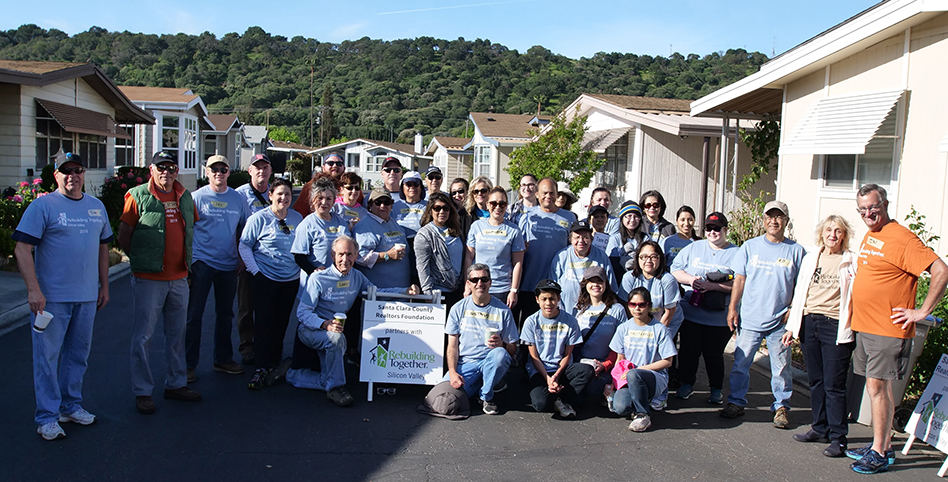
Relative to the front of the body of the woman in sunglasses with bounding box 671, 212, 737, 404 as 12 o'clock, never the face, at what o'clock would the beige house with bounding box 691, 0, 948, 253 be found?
The beige house is roughly at 7 o'clock from the woman in sunglasses.

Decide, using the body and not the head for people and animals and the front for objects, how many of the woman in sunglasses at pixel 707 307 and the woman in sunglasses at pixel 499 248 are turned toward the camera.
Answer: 2

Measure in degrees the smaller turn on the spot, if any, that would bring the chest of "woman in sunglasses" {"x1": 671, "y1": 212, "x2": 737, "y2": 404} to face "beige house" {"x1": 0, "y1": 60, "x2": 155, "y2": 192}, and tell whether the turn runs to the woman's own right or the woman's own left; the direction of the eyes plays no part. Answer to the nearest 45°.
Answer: approximately 90° to the woman's own right

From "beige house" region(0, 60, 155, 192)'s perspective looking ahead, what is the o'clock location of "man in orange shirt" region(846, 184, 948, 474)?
The man in orange shirt is roughly at 1 o'clock from the beige house.

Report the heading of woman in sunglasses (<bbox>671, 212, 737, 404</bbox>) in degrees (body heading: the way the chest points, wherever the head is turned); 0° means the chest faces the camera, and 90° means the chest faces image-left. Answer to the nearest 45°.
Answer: approximately 0°

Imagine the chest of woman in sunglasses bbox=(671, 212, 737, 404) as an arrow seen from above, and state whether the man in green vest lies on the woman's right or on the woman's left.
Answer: on the woman's right

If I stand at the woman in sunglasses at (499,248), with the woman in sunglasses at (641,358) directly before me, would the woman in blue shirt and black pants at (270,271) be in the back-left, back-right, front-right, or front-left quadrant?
back-right

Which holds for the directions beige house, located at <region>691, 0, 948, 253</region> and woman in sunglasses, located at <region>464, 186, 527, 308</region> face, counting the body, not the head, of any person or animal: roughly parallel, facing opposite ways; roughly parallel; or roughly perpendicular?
roughly perpendicular

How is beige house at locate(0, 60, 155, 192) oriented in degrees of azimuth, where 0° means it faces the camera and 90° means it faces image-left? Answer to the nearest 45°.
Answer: approximately 315°
